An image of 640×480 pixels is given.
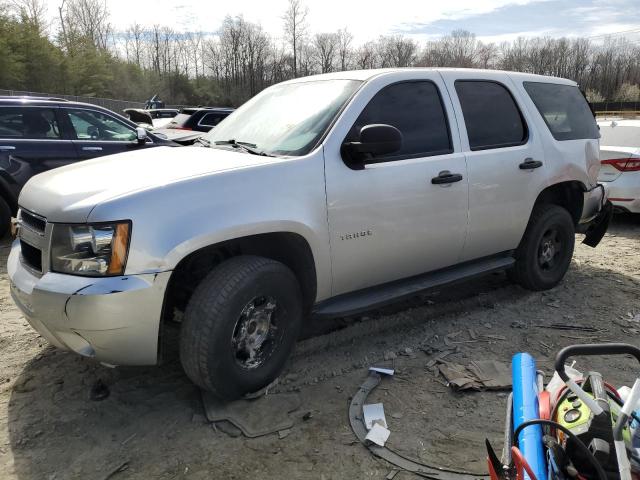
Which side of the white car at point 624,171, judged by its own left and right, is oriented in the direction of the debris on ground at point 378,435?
back

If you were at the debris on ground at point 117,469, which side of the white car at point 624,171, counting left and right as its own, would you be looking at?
back

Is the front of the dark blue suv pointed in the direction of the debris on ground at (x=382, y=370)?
no

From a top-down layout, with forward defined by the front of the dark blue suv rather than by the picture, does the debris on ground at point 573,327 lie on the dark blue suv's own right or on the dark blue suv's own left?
on the dark blue suv's own right

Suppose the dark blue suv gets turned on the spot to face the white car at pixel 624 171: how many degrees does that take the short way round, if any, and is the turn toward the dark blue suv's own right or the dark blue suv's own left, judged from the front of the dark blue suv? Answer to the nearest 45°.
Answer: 0° — it already faces it

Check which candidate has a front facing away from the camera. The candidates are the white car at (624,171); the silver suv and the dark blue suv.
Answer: the white car

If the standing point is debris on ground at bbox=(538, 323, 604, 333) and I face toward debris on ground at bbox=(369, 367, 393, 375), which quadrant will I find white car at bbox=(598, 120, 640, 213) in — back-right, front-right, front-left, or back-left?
back-right

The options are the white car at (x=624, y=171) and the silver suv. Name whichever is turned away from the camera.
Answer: the white car

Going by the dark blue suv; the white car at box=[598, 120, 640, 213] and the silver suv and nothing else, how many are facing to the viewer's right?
1

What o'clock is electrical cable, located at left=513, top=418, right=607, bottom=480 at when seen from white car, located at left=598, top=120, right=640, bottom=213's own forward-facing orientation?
The electrical cable is roughly at 6 o'clock from the white car.

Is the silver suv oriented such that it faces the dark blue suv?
no

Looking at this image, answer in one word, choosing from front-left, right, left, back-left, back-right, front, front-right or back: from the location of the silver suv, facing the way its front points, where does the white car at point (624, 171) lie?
back

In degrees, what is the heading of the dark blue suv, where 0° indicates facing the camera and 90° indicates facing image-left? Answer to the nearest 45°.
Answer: approximately 270°

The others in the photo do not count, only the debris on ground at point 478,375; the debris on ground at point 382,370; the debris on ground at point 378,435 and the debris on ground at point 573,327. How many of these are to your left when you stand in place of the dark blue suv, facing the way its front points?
0

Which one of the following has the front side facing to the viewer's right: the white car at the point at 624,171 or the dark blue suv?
the dark blue suv

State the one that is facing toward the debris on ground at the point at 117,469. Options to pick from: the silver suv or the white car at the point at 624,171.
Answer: the silver suv

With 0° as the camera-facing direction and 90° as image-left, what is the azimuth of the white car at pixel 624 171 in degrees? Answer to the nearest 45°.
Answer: approximately 180°

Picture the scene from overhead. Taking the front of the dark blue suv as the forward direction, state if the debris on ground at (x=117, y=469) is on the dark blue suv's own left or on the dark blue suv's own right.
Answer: on the dark blue suv's own right

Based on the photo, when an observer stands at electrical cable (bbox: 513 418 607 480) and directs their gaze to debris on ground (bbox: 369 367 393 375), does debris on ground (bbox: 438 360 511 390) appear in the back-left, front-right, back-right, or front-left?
front-right

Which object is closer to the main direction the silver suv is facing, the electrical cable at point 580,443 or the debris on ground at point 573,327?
the electrical cable
